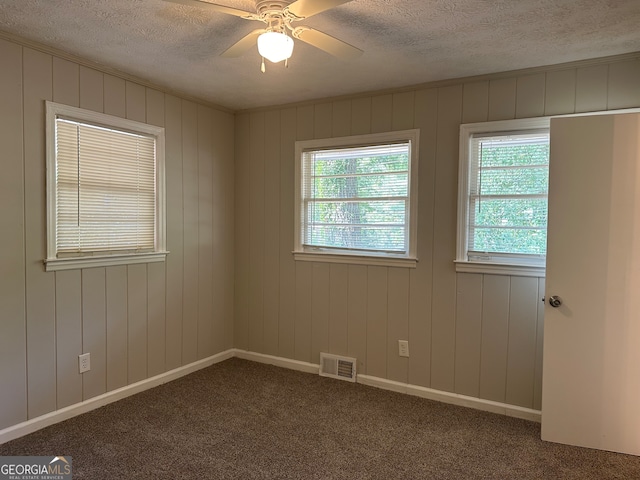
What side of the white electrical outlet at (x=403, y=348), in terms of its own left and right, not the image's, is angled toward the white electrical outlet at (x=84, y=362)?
right

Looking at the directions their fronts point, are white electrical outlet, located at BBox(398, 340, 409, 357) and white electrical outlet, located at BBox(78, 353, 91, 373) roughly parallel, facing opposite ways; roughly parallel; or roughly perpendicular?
roughly perpendicular

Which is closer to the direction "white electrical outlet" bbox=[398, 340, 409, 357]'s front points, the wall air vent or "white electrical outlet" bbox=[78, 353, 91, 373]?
the white electrical outlet

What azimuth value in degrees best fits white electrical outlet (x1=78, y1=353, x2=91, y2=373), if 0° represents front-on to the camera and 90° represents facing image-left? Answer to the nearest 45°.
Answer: approximately 315°

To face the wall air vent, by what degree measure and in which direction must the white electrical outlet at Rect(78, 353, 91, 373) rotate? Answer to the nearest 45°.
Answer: approximately 45° to its left

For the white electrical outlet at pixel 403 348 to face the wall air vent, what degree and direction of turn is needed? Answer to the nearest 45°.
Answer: approximately 90° to its right

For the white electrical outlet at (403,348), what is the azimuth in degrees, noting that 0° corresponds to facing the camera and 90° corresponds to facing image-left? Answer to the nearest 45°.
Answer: approximately 0°

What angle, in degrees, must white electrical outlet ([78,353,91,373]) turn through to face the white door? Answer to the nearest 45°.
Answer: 0° — it already faces it

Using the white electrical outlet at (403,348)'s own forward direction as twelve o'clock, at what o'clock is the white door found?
The white door is roughly at 10 o'clock from the white electrical outlet.

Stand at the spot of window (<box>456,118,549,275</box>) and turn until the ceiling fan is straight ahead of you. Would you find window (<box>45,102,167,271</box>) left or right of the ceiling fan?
right
